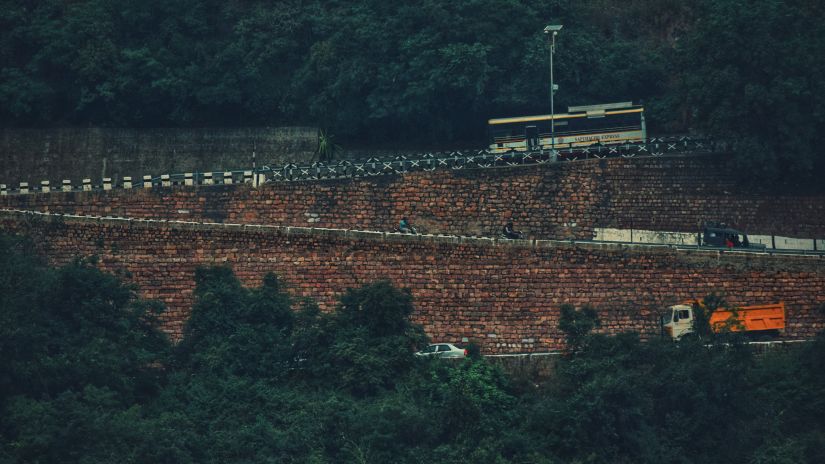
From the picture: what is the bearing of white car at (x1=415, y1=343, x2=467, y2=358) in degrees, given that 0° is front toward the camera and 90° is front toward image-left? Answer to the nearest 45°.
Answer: approximately 90°

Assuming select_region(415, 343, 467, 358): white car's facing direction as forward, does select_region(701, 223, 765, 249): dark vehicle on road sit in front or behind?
behind

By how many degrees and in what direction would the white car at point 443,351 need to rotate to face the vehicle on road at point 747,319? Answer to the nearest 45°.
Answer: approximately 180°

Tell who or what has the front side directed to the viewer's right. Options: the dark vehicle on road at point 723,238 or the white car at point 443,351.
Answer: the dark vehicle on road at point 723,238

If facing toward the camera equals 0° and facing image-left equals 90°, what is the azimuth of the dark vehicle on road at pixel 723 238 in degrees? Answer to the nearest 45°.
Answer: approximately 270°

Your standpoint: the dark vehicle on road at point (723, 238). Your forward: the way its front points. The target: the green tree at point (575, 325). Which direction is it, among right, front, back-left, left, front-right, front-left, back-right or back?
back-right
